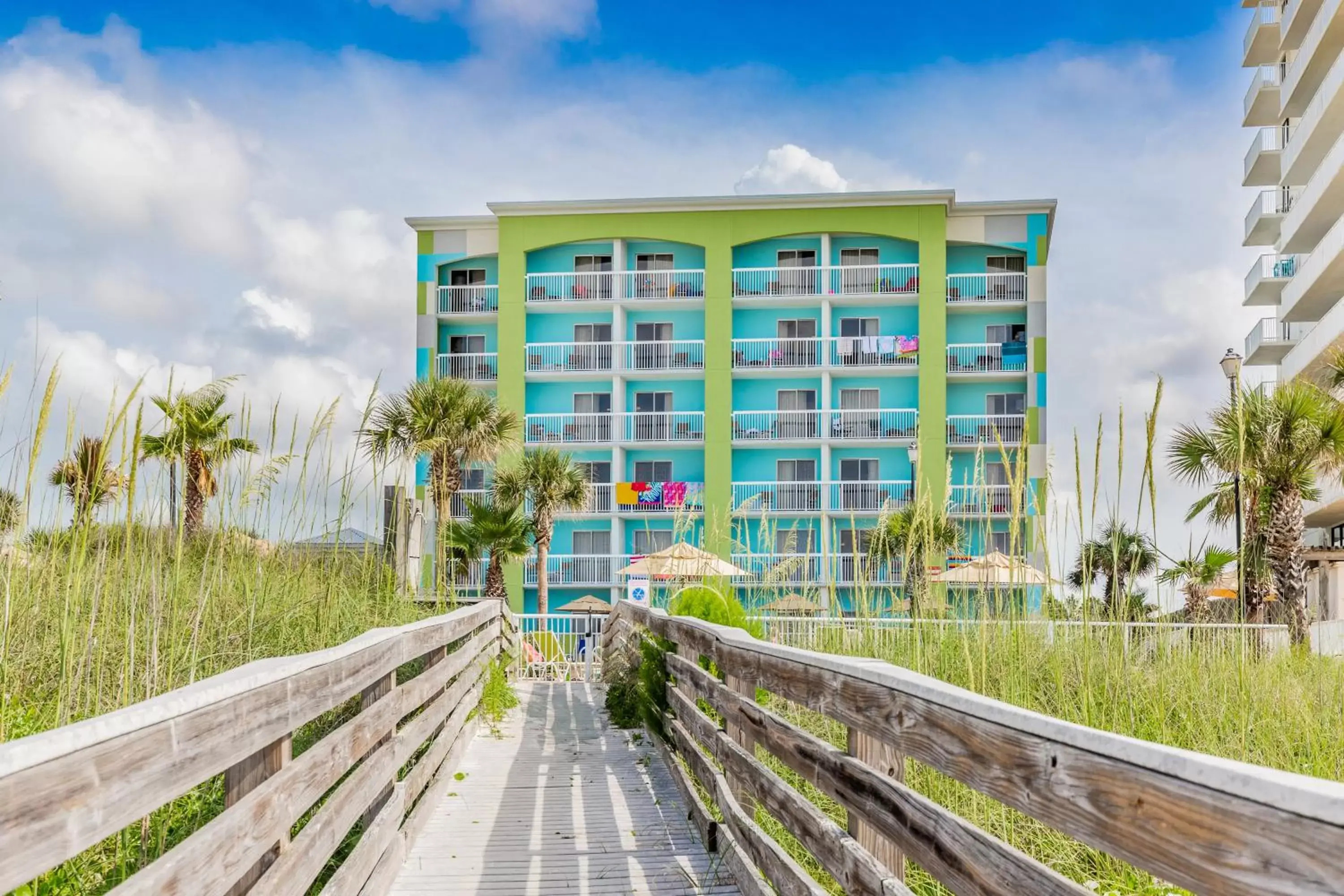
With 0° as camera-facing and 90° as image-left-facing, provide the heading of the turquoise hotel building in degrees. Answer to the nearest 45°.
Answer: approximately 0°

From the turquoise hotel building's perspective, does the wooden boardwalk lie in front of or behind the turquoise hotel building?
in front

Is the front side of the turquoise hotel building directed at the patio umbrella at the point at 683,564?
yes

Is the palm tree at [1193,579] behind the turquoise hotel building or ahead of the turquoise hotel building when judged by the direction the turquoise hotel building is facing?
ahead

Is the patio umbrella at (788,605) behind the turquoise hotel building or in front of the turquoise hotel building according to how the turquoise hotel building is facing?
in front
